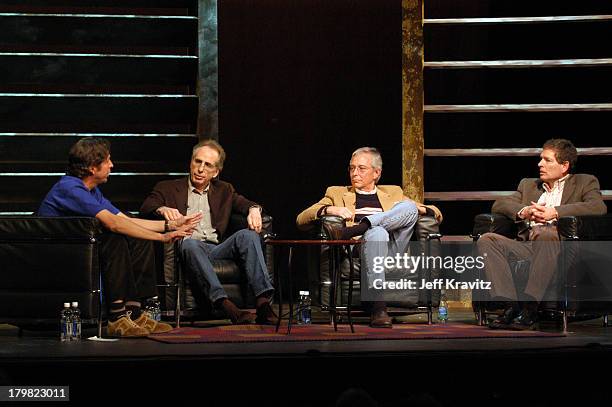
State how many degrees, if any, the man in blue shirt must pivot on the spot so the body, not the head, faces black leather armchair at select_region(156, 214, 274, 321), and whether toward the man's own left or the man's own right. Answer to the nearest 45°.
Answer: approximately 45° to the man's own left

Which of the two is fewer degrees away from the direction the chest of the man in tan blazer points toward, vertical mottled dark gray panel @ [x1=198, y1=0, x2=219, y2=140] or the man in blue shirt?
the man in blue shirt

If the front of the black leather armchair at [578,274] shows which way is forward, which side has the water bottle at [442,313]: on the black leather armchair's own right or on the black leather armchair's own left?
on the black leather armchair's own right

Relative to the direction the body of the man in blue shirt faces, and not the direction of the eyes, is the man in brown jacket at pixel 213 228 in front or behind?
in front

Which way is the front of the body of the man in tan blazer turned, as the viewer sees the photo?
toward the camera

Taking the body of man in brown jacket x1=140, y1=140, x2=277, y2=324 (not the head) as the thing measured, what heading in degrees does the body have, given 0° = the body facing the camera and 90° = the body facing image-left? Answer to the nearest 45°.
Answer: approximately 0°

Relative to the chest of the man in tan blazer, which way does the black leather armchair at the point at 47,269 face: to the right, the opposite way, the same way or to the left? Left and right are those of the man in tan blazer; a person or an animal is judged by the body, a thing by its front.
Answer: to the left

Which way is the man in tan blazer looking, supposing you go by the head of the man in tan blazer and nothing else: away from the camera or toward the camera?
toward the camera

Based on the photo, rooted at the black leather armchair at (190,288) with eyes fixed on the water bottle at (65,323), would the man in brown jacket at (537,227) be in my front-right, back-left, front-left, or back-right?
back-left

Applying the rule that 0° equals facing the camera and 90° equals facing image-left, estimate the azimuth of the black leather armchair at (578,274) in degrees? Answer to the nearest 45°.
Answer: approximately 45°

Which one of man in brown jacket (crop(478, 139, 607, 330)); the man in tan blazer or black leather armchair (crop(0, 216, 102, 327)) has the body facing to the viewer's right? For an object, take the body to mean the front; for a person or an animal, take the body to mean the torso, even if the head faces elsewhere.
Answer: the black leather armchair

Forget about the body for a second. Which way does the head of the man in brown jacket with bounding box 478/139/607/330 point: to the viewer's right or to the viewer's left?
to the viewer's left

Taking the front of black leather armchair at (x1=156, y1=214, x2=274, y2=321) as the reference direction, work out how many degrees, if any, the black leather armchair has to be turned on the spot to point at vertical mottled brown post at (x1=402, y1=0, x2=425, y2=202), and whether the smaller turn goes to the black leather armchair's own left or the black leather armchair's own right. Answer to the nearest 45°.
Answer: approximately 90° to the black leather armchair's own left

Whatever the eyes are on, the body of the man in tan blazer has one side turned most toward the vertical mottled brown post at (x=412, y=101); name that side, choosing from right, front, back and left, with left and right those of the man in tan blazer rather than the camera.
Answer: back

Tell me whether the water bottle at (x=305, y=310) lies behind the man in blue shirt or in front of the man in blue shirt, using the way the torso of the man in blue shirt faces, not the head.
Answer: in front

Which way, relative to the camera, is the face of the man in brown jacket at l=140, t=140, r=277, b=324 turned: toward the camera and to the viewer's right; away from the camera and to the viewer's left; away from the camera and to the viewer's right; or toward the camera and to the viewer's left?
toward the camera and to the viewer's left

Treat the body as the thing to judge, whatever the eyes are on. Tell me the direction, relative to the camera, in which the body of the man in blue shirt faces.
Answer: to the viewer's right

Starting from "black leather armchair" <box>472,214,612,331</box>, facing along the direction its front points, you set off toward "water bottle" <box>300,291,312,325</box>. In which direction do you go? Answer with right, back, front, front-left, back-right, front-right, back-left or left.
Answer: front-right
